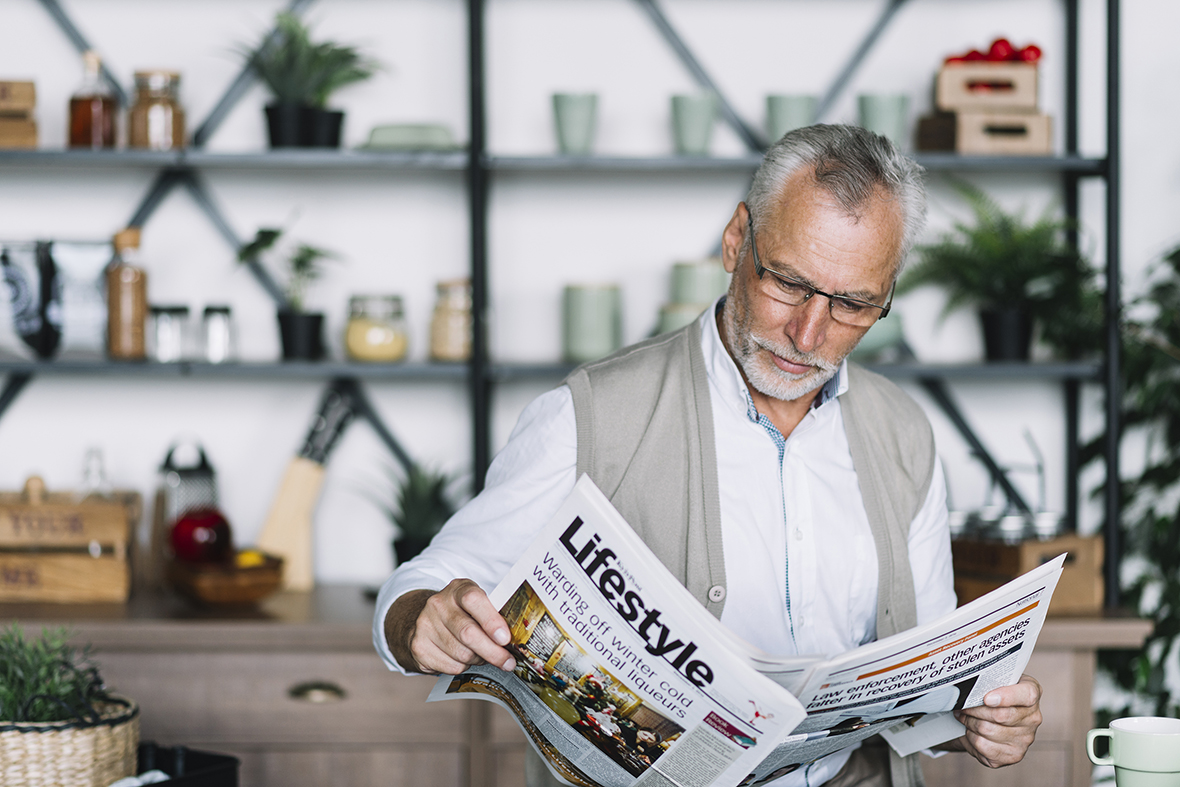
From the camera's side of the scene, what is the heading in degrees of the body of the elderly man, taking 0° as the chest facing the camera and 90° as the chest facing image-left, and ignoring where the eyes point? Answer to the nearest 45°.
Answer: approximately 0°

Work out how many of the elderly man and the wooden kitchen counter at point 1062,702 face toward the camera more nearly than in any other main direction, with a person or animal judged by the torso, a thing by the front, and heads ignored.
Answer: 2
